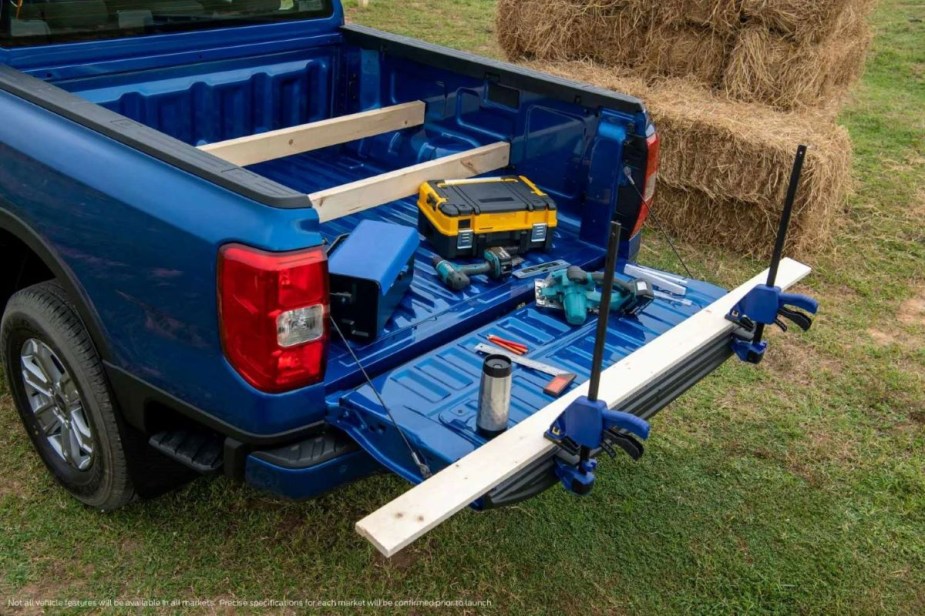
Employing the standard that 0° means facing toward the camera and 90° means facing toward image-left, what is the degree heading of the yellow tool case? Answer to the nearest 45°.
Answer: approximately 0°

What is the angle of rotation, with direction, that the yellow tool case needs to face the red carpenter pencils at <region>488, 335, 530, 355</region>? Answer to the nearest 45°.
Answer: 0° — it already faces it

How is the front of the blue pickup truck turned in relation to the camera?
facing away from the viewer and to the left of the viewer

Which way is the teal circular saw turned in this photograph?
to the viewer's left

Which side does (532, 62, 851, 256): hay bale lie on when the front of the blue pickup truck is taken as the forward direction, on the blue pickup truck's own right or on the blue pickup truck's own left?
on the blue pickup truck's own right

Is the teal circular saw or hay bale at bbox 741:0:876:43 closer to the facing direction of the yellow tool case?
the teal circular saw

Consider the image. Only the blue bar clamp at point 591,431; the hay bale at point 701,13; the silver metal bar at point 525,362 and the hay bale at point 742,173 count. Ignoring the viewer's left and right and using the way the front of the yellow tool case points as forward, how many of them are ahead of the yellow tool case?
2

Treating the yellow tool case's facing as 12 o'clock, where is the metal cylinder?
The metal cylinder is roughly at 12 o'clock from the yellow tool case.

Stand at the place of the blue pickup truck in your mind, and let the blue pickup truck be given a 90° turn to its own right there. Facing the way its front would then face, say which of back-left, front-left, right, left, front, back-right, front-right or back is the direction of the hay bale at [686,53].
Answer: front

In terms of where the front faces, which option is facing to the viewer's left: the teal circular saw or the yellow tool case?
the teal circular saw

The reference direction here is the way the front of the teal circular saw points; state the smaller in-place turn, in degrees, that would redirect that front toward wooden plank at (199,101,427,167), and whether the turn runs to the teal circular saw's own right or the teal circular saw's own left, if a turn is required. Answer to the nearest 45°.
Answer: approximately 45° to the teal circular saw's own right

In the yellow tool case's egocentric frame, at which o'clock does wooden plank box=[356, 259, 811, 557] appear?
The wooden plank is roughly at 12 o'clock from the yellow tool case.

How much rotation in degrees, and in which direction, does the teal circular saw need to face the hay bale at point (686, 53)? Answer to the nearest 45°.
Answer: approximately 90° to its right

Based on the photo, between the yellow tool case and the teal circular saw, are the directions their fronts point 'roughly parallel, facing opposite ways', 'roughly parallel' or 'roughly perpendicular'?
roughly perpendicular

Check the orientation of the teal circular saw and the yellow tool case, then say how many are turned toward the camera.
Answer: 1
